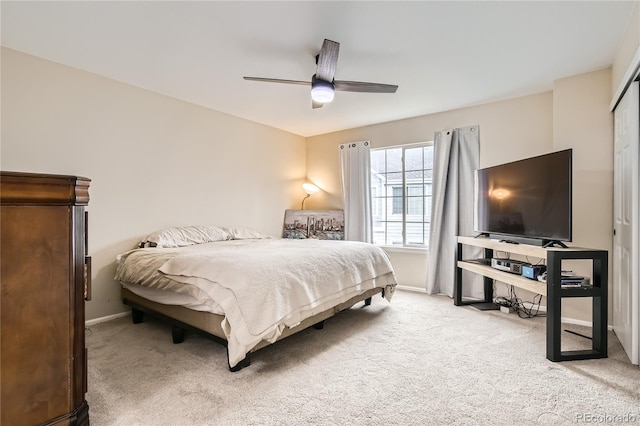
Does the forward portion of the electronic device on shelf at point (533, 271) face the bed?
yes

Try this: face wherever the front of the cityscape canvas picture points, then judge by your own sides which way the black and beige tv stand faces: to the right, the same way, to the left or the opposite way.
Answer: to the right

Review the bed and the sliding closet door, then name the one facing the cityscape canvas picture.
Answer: the sliding closet door

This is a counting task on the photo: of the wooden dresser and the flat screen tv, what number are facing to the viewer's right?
1

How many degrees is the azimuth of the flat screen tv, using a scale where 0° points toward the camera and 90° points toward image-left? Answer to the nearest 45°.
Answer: approximately 45°

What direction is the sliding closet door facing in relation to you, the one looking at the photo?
facing to the left of the viewer

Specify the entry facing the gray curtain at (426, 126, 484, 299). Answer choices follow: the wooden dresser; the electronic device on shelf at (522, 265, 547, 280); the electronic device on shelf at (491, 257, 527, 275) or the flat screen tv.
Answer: the wooden dresser
